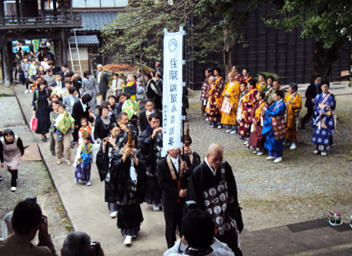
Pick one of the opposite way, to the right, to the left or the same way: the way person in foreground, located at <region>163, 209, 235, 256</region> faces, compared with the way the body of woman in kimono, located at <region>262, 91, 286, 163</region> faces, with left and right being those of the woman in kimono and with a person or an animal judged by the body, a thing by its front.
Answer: to the right

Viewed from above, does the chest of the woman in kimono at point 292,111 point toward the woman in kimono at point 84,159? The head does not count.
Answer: yes

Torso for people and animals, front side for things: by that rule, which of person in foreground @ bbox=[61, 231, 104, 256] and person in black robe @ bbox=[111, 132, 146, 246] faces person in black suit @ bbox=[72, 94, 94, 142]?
the person in foreground

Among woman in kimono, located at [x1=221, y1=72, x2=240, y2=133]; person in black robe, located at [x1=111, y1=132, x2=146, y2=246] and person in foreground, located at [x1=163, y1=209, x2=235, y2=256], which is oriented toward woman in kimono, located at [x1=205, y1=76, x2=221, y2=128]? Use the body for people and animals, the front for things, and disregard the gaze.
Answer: the person in foreground

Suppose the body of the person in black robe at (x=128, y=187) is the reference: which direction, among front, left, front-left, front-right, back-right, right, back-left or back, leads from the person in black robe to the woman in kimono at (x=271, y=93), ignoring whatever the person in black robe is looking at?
back-left

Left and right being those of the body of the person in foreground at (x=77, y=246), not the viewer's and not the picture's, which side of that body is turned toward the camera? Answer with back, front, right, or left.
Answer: back

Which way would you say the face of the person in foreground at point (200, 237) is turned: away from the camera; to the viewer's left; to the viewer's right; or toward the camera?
away from the camera

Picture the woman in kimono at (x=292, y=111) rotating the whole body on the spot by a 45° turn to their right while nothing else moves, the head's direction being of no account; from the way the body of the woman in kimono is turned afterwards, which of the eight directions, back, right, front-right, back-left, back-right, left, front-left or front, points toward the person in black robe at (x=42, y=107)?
front

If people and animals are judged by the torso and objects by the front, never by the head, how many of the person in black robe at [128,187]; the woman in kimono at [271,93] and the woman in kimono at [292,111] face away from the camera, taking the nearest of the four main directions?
0

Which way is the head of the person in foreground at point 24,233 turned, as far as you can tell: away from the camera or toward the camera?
away from the camera

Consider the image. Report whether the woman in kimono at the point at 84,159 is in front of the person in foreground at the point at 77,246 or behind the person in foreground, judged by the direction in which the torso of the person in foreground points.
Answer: in front

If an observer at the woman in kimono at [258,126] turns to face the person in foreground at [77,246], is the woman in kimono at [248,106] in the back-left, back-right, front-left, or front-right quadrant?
back-right

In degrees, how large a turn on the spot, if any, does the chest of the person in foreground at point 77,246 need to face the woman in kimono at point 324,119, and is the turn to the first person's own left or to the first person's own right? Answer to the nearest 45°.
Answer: approximately 45° to the first person's own right

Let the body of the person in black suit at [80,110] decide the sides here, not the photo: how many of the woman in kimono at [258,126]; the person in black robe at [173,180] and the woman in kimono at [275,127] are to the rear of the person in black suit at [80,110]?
0

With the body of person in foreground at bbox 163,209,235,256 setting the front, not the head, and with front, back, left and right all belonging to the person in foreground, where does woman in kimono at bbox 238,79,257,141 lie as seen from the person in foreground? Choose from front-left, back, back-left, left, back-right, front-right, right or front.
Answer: front

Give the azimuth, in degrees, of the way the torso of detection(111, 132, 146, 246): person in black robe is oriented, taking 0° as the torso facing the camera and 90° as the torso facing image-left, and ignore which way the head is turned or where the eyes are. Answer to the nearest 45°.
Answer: approximately 0°

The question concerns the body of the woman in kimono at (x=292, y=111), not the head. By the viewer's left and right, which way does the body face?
facing the viewer and to the left of the viewer
